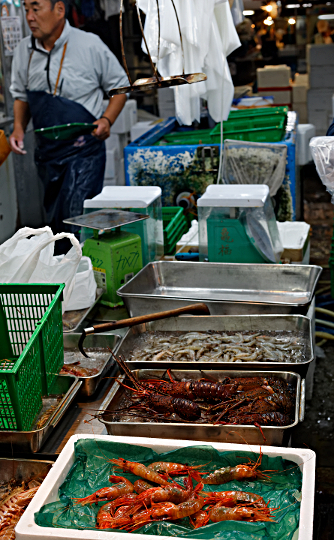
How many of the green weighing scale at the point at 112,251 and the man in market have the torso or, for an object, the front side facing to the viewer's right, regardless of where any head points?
0

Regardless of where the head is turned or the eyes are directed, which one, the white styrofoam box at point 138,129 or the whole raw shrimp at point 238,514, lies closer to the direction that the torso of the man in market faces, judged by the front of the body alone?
the whole raw shrimp

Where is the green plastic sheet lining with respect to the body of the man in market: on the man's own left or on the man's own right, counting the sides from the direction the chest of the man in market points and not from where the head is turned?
on the man's own left

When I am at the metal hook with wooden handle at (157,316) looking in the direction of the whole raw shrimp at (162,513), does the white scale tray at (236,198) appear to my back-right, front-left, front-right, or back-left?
back-left

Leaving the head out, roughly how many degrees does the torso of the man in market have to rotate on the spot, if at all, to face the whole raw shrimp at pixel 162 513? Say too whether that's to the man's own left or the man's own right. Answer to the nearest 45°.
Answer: approximately 45° to the man's own left

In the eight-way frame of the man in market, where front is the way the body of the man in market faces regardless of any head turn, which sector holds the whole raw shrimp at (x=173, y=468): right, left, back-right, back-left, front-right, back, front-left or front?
front-left
